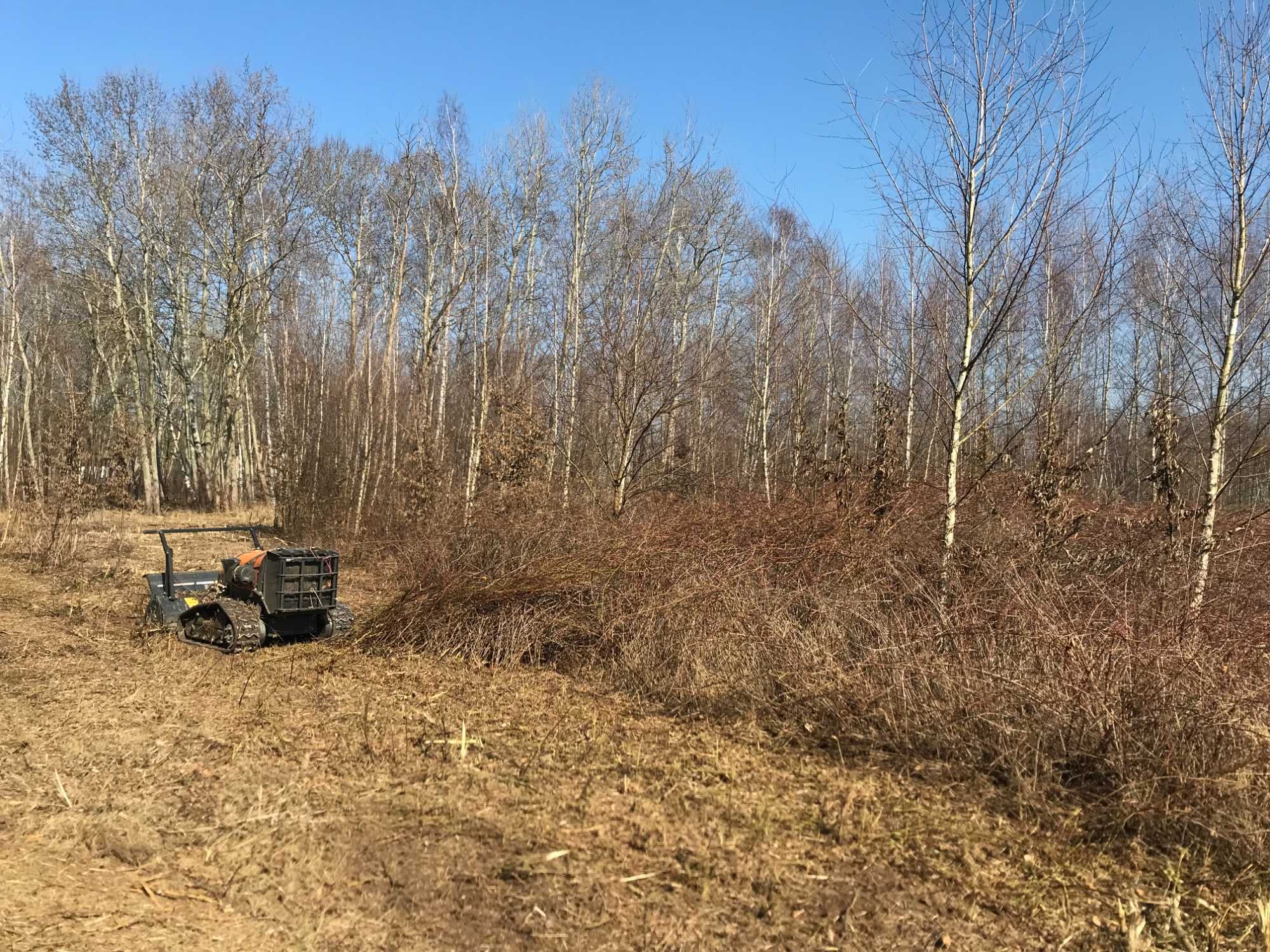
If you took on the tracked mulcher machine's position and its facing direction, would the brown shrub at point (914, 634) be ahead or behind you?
behind

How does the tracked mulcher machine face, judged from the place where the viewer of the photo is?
facing away from the viewer and to the left of the viewer
